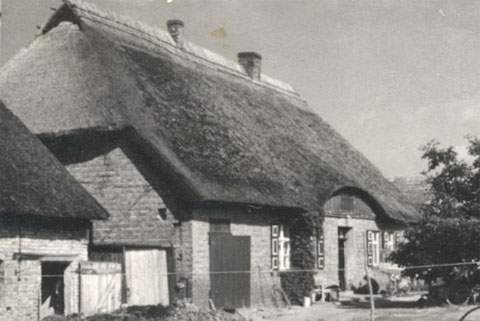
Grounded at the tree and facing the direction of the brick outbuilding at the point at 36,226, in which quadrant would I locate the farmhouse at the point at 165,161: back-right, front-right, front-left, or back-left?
front-right

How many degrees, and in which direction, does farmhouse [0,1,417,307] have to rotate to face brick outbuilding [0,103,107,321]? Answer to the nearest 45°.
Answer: approximately 90° to its right

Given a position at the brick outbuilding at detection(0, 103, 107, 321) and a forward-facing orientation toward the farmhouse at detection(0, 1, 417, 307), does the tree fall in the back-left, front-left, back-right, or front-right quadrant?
front-right
